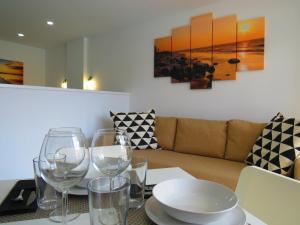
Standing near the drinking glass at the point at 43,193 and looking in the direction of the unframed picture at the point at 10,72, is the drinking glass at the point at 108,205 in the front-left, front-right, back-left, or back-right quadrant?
back-right

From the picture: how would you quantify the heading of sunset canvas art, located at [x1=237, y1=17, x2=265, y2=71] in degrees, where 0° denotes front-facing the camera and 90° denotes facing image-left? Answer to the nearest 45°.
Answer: approximately 45°

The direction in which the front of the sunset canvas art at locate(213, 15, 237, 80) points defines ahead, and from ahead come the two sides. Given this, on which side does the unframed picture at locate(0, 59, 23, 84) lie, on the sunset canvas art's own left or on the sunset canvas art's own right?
on the sunset canvas art's own right

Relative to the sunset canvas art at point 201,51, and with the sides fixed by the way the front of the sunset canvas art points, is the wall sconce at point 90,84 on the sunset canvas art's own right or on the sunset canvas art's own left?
on the sunset canvas art's own right

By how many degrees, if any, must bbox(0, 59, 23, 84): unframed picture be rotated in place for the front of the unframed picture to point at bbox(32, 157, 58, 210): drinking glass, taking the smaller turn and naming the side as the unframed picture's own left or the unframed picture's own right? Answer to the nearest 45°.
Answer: approximately 45° to the unframed picture's own right

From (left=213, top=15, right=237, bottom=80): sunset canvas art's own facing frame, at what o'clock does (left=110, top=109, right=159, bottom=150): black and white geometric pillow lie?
The black and white geometric pillow is roughly at 1 o'clock from the sunset canvas art.

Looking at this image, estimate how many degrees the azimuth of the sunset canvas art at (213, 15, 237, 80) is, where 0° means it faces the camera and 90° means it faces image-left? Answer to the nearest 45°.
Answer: approximately 45°

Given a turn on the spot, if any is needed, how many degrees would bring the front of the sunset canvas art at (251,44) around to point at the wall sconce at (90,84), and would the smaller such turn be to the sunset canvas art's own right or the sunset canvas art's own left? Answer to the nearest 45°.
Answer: approximately 45° to the sunset canvas art's own right
